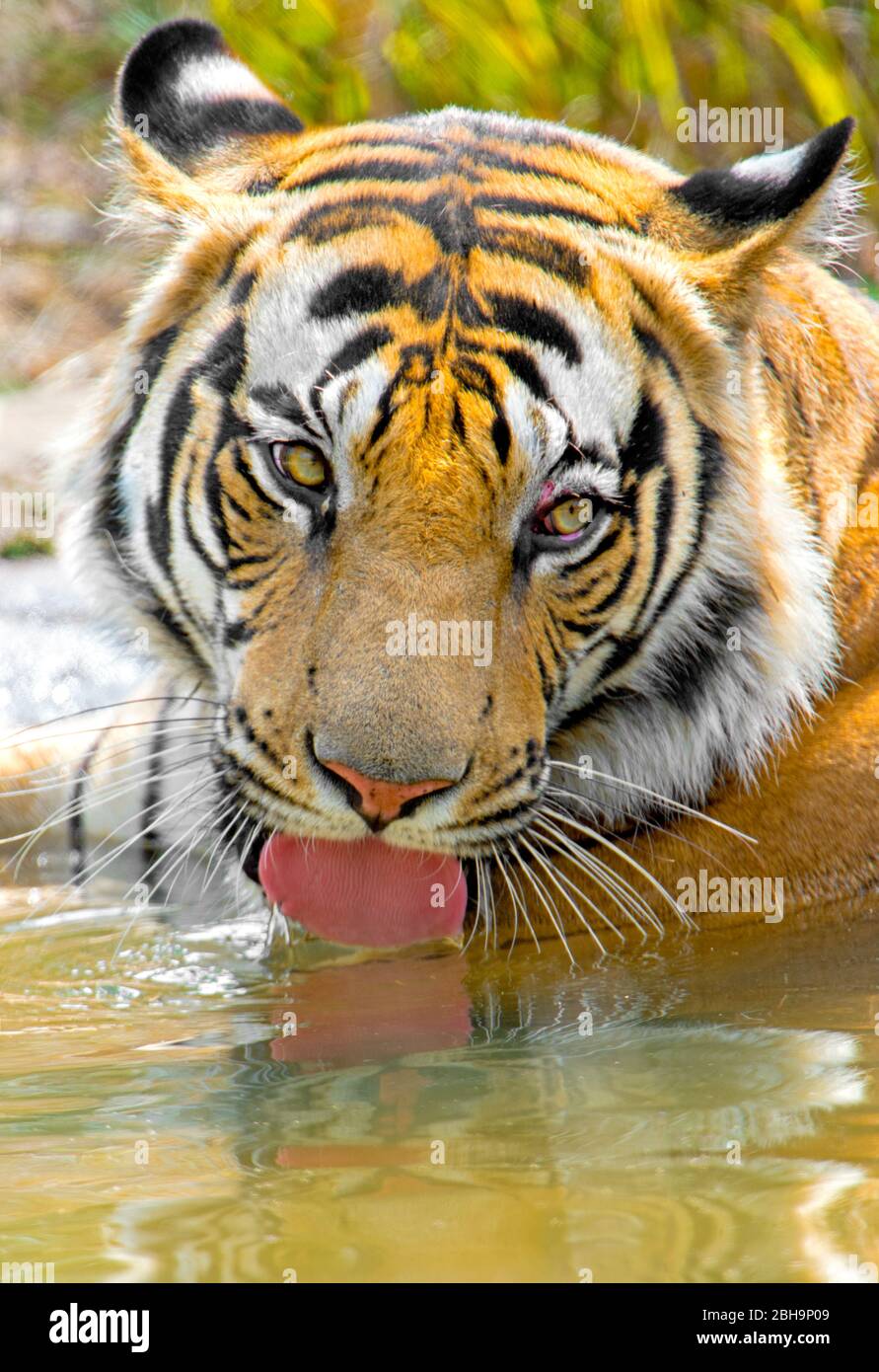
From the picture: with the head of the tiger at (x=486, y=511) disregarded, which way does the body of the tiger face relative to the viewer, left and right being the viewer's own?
facing the viewer and to the left of the viewer
